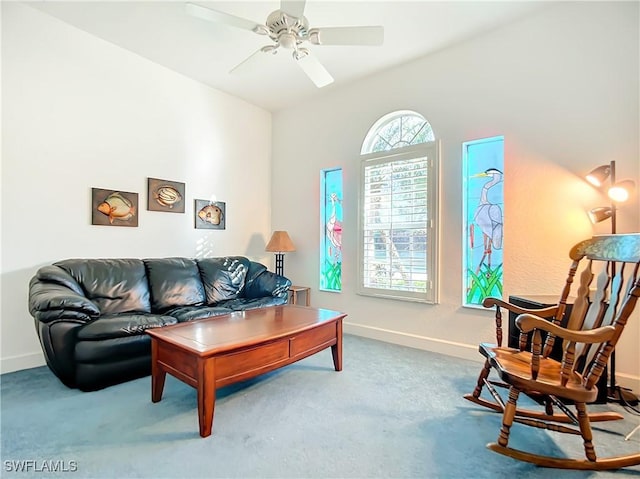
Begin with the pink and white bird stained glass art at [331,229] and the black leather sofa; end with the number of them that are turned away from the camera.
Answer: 0

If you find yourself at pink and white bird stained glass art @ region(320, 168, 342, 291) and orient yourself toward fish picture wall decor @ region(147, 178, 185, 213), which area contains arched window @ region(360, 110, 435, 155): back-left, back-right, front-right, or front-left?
back-left

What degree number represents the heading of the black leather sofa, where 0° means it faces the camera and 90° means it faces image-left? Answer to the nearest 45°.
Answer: approximately 315°

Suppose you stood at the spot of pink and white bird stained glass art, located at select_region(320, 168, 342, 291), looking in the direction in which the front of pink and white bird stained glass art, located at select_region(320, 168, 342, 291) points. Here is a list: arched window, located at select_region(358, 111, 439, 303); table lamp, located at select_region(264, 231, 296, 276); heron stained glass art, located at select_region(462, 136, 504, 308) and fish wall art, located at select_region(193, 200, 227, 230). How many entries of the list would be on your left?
2

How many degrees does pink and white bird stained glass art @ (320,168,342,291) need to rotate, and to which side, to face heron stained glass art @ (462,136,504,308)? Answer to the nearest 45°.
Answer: approximately 90° to its left

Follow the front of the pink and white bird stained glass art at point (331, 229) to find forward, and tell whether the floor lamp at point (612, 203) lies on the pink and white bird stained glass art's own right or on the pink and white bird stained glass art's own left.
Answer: on the pink and white bird stained glass art's own left

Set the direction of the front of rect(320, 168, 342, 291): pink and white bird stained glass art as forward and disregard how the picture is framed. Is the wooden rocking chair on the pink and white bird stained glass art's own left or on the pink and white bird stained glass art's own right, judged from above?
on the pink and white bird stained glass art's own left

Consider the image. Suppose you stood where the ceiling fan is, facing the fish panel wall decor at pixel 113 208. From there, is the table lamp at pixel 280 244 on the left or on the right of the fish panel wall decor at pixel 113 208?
right

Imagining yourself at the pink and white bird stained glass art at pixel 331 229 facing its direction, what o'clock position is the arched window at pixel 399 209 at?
The arched window is roughly at 9 o'clock from the pink and white bird stained glass art.

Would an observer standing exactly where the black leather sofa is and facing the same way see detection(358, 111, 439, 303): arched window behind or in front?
in front

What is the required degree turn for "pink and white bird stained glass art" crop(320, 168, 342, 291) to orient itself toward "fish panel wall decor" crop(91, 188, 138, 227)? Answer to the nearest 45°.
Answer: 0° — it already faces it

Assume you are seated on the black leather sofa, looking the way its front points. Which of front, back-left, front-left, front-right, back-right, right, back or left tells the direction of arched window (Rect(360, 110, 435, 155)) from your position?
front-left
